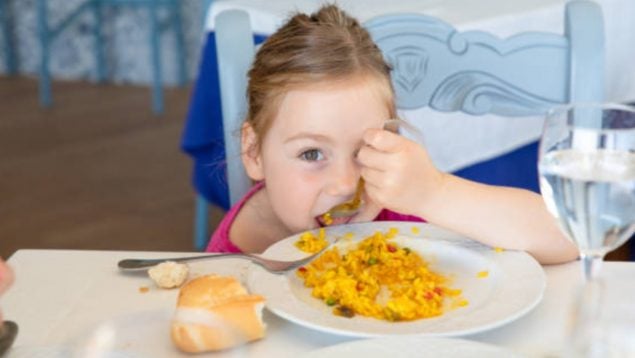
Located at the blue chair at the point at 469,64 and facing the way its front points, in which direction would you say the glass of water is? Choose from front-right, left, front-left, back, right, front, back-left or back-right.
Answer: front

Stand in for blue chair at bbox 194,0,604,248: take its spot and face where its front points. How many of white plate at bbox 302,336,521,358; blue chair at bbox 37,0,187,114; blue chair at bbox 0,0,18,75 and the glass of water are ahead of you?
2

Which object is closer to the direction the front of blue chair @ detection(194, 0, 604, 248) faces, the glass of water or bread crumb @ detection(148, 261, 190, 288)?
the glass of water

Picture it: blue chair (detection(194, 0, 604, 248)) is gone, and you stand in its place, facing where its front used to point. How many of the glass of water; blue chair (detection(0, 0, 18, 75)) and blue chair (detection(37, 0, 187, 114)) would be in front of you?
1

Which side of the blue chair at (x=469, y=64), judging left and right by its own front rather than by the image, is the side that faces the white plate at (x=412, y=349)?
front

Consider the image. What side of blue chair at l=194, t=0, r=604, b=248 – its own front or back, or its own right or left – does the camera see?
front

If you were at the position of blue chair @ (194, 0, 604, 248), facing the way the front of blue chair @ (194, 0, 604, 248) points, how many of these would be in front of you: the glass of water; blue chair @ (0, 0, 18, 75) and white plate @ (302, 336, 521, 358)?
2

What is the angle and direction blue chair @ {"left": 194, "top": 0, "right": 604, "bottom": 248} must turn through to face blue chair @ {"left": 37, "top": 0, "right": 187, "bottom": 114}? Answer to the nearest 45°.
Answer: approximately 135° to its right

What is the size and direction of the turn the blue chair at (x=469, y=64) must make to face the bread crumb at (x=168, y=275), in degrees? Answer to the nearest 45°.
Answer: approximately 45° to its right

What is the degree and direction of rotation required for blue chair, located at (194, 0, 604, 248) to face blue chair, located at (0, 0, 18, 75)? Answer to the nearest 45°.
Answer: approximately 135° to its right

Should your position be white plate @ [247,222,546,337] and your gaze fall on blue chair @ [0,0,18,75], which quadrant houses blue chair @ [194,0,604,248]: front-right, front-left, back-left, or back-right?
front-right

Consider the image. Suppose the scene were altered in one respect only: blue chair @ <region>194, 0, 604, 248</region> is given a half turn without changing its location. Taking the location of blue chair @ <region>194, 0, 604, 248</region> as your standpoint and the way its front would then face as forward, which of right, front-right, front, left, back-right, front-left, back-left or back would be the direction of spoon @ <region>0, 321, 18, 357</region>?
back-left
